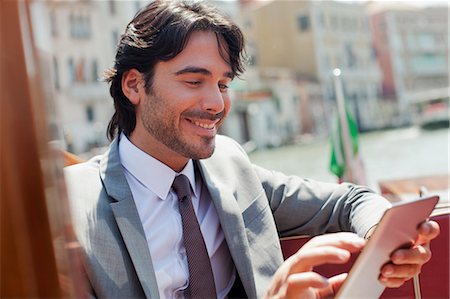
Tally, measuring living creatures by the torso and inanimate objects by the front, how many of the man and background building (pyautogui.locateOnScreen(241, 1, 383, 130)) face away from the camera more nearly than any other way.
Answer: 0

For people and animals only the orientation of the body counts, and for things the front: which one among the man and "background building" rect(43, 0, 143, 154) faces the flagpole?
the background building

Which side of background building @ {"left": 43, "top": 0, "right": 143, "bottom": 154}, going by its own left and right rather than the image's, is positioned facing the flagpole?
front

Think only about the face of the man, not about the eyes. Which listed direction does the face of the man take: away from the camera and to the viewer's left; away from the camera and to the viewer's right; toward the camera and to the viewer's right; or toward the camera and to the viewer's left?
toward the camera and to the viewer's right

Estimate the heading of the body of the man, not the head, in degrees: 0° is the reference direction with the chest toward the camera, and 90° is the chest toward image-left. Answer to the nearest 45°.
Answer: approximately 315°

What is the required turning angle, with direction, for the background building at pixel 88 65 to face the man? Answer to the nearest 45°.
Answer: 0° — it already faces them

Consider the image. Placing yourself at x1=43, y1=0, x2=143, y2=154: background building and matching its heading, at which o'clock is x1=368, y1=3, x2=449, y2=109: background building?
x1=368, y1=3, x2=449, y2=109: background building is roughly at 8 o'clock from x1=43, y1=0, x2=143, y2=154: background building.

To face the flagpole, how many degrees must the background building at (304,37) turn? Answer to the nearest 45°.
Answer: approximately 45° to its right

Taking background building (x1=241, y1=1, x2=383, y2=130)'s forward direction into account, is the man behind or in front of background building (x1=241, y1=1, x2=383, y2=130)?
in front

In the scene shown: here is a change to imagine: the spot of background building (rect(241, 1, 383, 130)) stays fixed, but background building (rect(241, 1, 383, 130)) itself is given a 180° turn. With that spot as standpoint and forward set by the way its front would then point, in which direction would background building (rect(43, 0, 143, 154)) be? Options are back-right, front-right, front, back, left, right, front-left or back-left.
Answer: left

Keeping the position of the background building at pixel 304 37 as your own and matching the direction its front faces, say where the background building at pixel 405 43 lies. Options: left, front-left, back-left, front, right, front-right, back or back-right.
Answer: left

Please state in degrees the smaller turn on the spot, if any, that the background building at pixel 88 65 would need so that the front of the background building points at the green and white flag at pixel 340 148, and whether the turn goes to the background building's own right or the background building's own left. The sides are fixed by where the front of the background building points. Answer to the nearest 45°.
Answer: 0° — it already faces it
